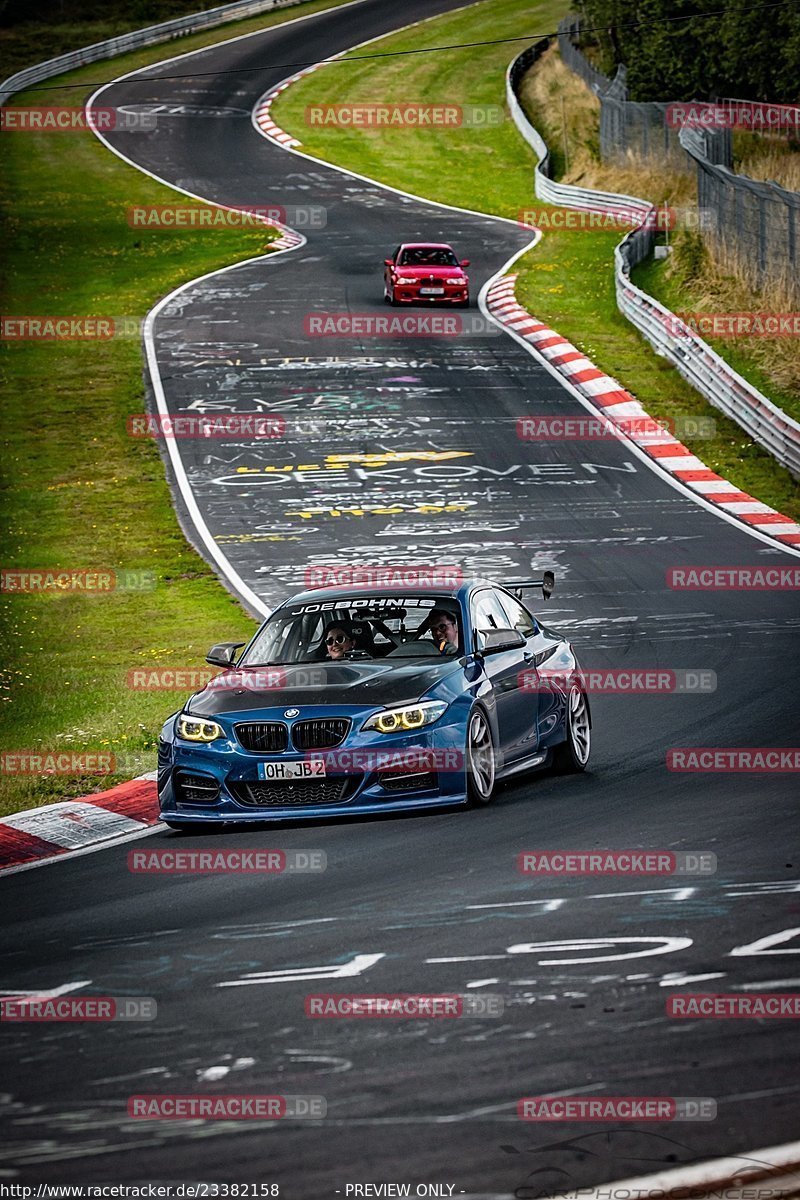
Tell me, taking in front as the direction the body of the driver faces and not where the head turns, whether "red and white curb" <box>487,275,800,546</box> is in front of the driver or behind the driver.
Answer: behind

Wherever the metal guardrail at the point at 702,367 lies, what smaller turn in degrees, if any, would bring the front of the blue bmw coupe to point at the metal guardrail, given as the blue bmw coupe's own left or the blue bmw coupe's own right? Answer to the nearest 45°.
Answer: approximately 135° to the blue bmw coupe's own right

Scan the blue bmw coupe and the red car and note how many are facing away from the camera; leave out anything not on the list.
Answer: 0

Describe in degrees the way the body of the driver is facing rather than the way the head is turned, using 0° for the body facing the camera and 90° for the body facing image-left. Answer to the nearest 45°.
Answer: approximately 45°

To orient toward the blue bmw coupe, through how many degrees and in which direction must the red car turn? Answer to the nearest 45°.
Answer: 0° — it already faces it

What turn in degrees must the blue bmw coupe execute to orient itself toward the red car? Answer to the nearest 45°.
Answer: approximately 135° to its right

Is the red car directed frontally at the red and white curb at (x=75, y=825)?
yes

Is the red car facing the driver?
yes

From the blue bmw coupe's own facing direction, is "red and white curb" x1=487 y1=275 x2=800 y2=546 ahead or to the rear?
to the rear

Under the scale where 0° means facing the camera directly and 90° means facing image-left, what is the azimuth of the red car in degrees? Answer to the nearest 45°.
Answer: approximately 0°

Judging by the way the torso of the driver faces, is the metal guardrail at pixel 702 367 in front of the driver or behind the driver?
behind
